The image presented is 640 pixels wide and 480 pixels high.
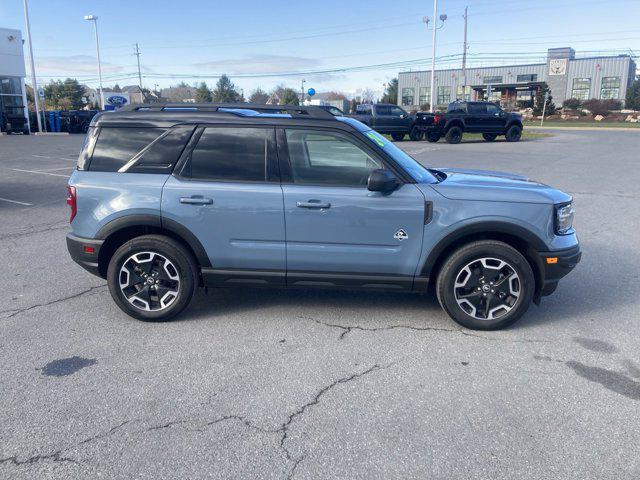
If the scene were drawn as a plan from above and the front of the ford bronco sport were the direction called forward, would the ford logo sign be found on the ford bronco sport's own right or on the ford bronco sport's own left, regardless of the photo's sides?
on the ford bronco sport's own left

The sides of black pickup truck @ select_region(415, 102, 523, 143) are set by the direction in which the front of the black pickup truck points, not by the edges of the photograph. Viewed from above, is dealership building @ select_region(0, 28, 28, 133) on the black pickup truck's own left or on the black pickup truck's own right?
on the black pickup truck's own left

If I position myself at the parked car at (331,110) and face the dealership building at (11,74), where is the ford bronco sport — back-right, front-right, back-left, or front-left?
back-left

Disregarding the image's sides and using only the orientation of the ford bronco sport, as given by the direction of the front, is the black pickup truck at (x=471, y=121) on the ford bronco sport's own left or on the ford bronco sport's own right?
on the ford bronco sport's own left

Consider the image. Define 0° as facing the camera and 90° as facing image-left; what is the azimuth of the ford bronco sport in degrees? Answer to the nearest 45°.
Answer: approximately 270°

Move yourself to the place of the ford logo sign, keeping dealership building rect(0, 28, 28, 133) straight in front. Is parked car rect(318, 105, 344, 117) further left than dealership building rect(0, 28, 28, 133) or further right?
left

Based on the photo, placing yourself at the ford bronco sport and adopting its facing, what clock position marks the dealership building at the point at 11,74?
The dealership building is roughly at 8 o'clock from the ford bronco sport.

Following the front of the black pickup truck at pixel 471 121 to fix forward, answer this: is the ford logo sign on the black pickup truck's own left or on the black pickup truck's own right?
on the black pickup truck's own left

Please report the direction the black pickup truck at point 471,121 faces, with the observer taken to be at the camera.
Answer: facing away from the viewer and to the right of the viewer

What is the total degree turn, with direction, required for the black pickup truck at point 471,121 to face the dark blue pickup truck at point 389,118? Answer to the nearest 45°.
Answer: approximately 135° to its left

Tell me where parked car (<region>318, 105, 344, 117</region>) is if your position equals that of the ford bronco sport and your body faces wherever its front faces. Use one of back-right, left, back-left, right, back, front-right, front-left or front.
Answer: left

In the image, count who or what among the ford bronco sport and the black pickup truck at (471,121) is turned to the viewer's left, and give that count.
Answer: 0
